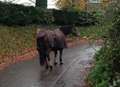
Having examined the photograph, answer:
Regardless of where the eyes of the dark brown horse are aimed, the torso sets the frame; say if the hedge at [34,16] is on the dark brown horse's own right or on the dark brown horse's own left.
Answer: on the dark brown horse's own left

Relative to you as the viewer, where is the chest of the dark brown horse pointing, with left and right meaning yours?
facing away from the viewer and to the right of the viewer

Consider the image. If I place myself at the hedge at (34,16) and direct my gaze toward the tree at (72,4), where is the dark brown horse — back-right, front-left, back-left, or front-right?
back-right

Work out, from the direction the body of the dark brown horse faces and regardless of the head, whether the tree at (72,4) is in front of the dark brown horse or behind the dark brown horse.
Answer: in front
